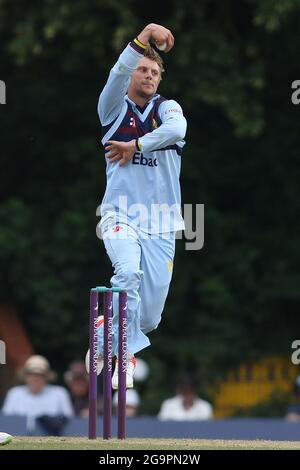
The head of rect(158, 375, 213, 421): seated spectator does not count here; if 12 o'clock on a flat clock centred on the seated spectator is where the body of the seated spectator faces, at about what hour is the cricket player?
The cricket player is roughly at 12 o'clock from the seated spectator.

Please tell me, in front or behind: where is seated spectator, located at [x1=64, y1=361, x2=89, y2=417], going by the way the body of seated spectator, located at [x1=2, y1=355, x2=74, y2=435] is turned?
behind

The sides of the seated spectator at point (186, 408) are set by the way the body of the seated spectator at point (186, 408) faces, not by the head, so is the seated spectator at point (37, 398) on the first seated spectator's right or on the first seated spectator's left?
on the first seated spectator's right

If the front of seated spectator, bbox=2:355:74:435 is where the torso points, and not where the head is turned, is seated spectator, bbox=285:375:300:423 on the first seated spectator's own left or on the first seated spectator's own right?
on the first seated spectator's own left

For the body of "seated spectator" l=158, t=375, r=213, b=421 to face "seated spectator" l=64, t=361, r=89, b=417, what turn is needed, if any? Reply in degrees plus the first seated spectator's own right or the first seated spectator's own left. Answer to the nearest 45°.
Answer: approximately 90° to the first seated spectator's own right

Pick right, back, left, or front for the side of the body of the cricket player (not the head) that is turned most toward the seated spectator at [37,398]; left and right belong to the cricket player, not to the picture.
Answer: back

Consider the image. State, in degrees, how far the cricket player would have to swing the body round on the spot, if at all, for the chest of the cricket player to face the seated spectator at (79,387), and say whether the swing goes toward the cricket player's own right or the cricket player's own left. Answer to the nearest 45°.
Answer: approximately 180°

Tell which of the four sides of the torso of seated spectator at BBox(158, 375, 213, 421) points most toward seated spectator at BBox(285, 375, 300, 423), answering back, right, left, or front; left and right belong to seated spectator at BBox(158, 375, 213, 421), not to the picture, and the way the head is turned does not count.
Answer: left

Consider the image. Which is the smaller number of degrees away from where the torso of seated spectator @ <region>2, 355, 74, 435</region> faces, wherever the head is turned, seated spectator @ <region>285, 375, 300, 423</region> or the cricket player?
the cricket player
